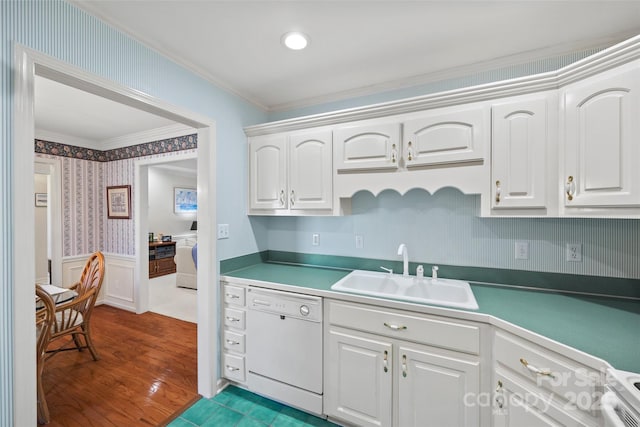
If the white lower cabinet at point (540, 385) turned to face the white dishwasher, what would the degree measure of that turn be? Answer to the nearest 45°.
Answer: approximately 45° to its right

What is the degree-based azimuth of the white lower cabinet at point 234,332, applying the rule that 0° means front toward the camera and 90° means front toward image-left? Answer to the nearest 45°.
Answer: approximately 45°

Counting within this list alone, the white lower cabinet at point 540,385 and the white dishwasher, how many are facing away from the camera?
0

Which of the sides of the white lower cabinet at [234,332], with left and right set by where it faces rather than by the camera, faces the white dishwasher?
left

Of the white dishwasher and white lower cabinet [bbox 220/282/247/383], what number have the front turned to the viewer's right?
0

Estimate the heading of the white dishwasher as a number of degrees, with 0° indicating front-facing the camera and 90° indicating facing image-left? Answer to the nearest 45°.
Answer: approximately 45°

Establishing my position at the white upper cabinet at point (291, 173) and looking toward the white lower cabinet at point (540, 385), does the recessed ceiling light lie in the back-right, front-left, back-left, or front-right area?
front-right

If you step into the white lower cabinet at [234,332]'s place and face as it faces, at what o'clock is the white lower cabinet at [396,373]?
the white lower cabinet at [396,373] is roughly at 9 o'clock from the white lower cabinet at [234,332].
